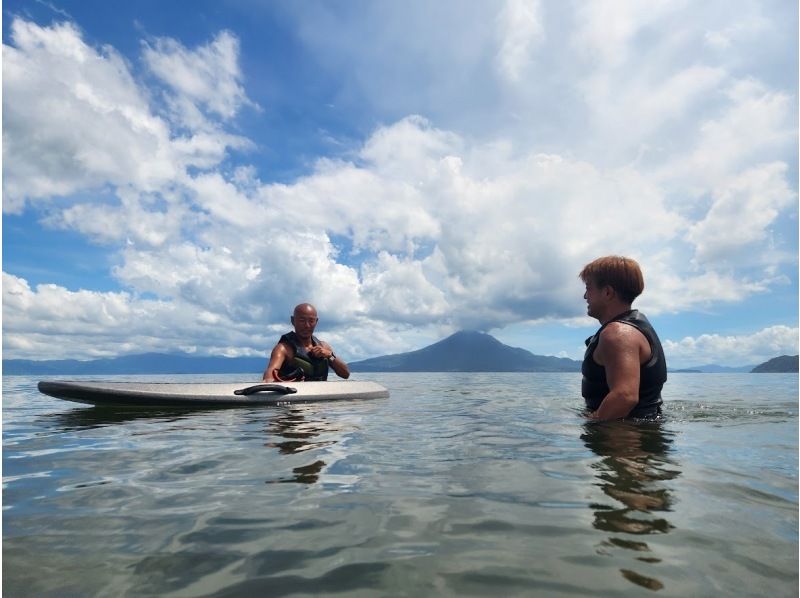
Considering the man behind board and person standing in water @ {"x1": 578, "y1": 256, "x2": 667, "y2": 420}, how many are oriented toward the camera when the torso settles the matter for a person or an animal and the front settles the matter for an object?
1

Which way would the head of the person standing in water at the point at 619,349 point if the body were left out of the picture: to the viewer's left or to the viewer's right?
to the viewer's left

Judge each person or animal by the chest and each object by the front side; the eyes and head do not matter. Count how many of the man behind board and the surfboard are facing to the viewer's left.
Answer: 1

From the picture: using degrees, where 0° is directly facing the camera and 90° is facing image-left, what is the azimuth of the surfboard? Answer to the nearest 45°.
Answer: approximately 90°

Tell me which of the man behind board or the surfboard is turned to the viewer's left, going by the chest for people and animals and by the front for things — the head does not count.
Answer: the surfboard

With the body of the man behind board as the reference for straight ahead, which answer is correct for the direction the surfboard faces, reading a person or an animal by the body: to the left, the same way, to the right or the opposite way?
to the right

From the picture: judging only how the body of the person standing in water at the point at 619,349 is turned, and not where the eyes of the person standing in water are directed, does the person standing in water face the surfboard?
yes

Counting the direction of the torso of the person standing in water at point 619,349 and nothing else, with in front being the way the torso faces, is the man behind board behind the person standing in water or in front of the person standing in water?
in front

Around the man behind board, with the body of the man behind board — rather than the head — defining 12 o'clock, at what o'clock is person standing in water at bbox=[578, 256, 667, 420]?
The person standing in water is roughly at 11 o'clock from the man behind board.

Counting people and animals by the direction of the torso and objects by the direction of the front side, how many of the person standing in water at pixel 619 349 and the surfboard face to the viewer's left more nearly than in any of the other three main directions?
2

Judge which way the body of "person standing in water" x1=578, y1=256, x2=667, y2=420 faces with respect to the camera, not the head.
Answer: to the viewer's left

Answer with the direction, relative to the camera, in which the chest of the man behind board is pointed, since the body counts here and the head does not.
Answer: toward the camera

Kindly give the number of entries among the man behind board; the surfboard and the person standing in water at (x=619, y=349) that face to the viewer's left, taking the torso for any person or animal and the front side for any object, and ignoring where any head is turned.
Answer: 2
